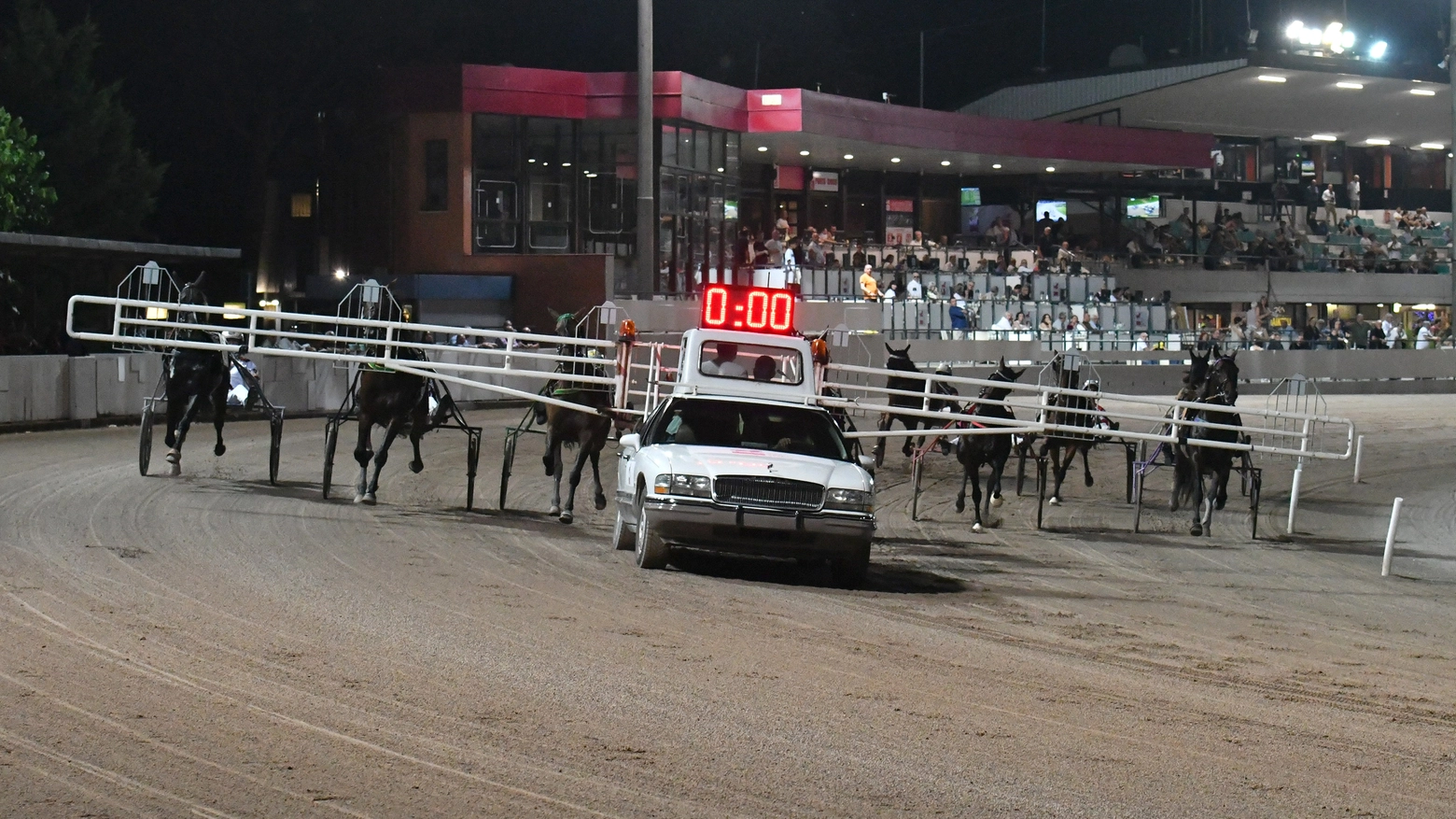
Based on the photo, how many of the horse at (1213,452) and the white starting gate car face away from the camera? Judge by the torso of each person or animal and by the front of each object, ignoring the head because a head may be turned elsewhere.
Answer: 0

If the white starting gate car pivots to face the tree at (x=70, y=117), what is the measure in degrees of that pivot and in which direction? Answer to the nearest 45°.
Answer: approximately 135° to its right

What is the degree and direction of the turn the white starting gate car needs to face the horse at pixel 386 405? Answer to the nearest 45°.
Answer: approximately 135° to its right

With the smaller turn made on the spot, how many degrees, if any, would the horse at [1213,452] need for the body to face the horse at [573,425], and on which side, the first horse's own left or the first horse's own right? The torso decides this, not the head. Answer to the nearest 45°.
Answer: approximately 90° to the first horse's own right

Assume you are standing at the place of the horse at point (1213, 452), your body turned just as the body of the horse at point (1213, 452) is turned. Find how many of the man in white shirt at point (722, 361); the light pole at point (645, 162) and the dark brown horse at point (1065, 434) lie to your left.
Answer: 0

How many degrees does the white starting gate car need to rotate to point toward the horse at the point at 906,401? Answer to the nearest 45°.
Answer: approximately 180°

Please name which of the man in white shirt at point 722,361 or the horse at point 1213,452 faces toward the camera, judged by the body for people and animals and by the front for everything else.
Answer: the horse

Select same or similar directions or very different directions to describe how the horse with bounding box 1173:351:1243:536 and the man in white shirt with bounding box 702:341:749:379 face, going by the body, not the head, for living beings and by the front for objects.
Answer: very different directions

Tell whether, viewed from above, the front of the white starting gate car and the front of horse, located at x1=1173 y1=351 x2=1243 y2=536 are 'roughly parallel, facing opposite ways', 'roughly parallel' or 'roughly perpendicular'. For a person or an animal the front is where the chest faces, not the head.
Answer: roughly parallel

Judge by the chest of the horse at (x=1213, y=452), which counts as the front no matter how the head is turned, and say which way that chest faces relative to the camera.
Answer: toward the camera

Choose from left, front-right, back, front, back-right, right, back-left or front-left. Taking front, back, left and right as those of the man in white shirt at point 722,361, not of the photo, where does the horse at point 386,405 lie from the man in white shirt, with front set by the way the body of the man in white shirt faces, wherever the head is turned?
front-left

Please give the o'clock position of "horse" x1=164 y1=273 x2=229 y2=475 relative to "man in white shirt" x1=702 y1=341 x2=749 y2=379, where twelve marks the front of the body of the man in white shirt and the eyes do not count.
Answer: The horse is roughly at 10 o'clock from the man in white shirt.

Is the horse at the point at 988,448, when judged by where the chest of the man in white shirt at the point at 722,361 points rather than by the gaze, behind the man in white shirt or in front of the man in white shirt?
in front

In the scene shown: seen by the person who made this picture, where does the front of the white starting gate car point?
facing the viewer

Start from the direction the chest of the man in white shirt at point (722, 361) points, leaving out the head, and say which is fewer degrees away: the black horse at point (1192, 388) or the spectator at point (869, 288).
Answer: the spectator

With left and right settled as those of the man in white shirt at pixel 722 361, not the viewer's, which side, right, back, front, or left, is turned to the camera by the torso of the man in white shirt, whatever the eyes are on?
back
